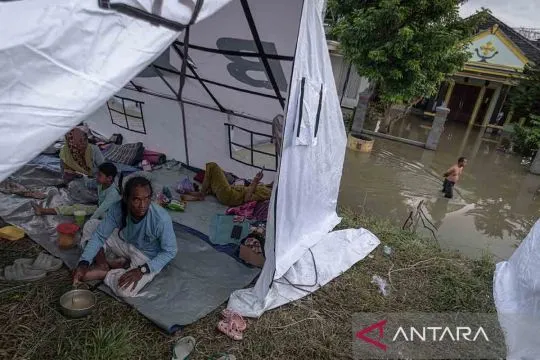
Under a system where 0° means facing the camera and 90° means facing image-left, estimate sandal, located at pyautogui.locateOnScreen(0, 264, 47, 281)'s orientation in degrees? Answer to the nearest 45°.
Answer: approximately 270°

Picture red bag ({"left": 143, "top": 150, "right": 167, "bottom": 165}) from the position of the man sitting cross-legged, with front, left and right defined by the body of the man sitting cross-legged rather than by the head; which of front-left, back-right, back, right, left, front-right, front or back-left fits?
back-right

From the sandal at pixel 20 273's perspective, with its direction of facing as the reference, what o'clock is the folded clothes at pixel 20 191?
The folded clothes is roughly at 9 o'clock from the sandal.

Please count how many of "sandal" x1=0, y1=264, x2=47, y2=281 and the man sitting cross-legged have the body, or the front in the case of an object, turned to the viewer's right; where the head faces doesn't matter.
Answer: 1

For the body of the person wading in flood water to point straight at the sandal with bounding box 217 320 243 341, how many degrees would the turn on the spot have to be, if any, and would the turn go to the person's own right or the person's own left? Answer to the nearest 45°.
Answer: approximately 90° to the person's own right

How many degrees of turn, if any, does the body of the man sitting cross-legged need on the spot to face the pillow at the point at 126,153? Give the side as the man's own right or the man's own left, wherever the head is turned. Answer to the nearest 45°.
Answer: approximately 135° to the man's own right

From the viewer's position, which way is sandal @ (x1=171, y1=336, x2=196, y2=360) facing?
facing away from the viewer and to the right of the viewer
